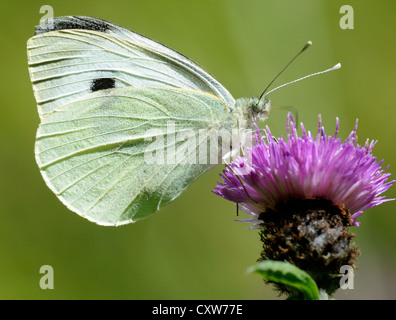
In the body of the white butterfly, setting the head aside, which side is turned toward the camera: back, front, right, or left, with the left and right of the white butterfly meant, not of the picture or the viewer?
right
